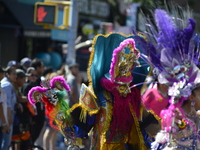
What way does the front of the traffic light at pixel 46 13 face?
toward the camera

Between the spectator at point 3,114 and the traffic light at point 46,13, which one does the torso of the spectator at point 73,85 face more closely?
the spectator

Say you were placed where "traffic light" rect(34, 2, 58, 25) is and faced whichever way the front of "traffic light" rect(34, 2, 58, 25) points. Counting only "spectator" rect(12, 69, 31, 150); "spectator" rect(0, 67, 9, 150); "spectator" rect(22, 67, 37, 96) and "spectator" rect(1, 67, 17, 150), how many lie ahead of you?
4

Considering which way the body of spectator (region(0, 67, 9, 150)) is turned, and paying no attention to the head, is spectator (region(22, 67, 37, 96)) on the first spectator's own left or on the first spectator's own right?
on the first spectator's own left

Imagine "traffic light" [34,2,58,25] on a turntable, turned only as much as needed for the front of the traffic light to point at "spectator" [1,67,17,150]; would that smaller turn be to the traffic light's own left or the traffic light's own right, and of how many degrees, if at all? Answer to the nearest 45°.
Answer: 0° — it already faces them

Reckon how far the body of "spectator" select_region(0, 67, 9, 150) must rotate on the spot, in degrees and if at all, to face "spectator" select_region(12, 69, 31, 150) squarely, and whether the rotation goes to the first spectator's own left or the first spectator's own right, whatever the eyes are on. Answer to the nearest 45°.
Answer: approximately 45° to the first spectator's own left

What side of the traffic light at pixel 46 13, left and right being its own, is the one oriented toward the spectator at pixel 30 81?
front

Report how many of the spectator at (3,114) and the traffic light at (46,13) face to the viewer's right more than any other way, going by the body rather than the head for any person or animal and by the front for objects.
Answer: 1

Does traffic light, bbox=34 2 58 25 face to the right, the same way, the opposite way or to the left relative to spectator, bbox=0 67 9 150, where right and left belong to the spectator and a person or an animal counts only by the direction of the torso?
to the right

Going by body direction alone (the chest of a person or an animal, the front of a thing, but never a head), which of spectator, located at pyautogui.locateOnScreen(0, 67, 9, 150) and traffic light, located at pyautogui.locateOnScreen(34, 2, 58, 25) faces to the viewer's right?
the spectator

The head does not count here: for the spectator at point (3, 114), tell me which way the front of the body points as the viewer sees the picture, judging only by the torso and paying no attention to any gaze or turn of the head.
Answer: to the viewer's right

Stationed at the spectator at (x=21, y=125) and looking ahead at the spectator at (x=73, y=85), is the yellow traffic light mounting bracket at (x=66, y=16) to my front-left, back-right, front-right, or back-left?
front-left

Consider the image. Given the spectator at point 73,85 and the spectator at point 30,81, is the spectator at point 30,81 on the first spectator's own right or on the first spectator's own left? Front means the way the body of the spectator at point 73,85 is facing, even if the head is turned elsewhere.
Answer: on the first spectator's own right
